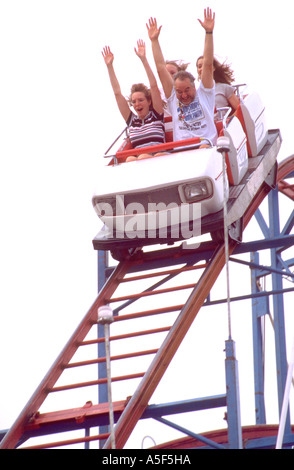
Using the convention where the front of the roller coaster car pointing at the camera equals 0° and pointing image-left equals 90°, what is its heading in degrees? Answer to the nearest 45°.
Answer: approximately 45°

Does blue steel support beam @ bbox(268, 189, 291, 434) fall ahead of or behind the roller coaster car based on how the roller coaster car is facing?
behind

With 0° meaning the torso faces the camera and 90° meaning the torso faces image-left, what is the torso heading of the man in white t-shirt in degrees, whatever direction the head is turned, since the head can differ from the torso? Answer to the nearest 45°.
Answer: approximately 0°
